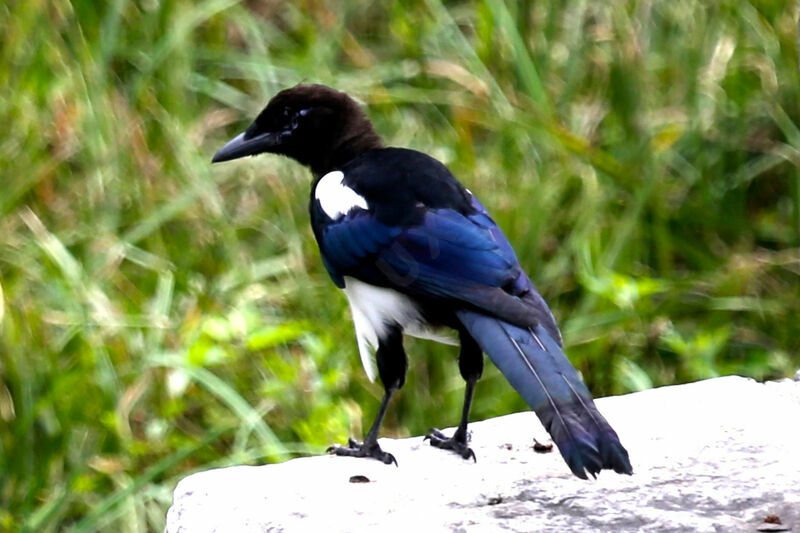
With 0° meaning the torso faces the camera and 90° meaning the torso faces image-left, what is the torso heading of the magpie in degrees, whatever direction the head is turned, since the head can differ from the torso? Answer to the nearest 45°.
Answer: approximately 135°
